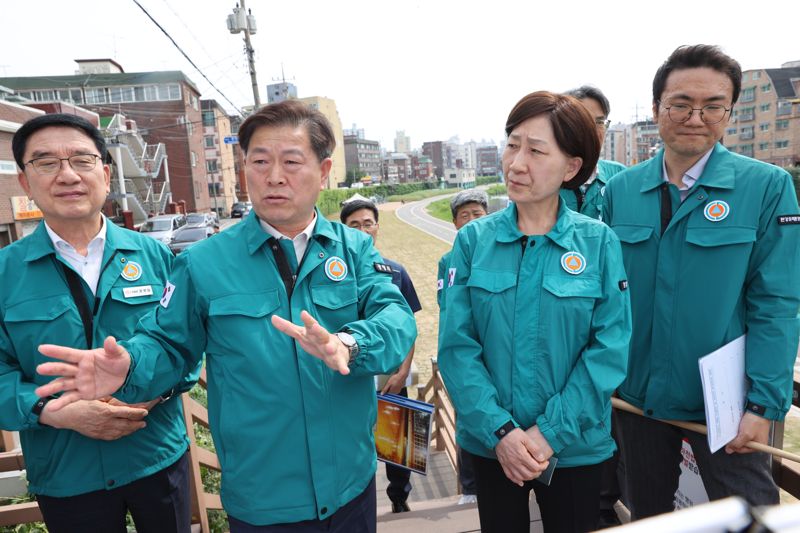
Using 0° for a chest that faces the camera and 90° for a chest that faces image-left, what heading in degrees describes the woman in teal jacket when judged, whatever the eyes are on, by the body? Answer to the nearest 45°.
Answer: approximately 0°

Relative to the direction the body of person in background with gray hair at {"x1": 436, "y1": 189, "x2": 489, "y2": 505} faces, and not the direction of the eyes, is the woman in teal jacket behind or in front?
in front

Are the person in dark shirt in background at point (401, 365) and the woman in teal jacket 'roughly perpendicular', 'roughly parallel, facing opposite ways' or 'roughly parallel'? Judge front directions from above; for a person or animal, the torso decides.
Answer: roughly parallel

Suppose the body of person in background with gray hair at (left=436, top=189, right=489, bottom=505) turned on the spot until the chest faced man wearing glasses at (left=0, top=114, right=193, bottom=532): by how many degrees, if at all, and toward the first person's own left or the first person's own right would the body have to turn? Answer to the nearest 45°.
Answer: approximately 45° to the first person's own right

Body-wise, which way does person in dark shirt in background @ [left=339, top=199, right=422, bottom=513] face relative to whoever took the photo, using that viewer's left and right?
facing the viewer

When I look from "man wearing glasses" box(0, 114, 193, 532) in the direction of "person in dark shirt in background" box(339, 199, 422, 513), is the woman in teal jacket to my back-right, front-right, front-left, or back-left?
front-right

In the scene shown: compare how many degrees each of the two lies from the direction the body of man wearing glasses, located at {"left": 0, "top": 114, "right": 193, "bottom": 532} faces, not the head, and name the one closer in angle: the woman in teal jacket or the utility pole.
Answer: the woman in teal jacket

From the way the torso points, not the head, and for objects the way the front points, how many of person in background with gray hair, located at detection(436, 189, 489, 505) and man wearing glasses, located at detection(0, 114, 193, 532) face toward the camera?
2

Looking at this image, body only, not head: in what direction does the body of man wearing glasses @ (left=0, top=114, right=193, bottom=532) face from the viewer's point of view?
toward the camera

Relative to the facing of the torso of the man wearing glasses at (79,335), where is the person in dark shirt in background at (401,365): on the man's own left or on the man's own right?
on the man's own left

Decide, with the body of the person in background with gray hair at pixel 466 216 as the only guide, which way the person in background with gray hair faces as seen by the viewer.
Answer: toward the camera

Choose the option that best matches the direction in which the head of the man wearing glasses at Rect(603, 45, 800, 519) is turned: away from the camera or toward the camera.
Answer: toward the camera

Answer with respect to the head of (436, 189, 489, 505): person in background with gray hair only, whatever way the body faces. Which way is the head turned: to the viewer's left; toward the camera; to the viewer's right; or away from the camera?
toward the camera
